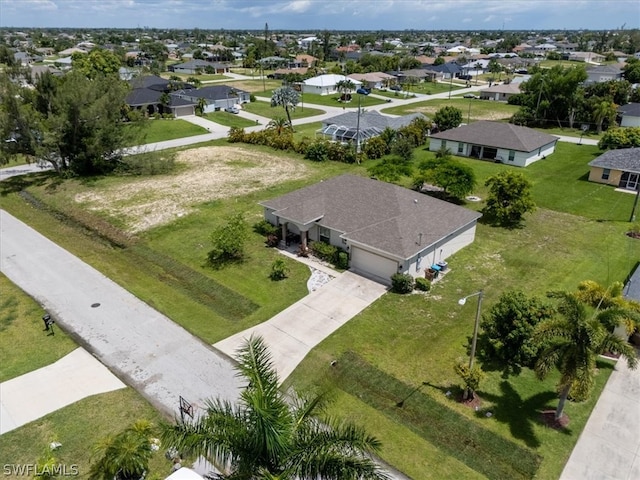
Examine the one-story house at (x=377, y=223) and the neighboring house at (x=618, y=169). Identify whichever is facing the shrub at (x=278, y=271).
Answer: the one-story house

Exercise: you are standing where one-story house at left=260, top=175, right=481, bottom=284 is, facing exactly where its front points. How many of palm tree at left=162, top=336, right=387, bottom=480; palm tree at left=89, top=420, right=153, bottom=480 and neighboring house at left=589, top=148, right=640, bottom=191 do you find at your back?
1

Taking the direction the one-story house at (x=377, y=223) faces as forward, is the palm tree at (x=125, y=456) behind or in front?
in front

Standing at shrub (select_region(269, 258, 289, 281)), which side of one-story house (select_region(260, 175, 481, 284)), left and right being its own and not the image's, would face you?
front
